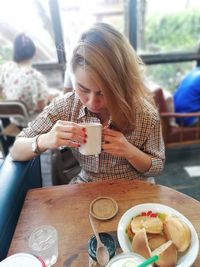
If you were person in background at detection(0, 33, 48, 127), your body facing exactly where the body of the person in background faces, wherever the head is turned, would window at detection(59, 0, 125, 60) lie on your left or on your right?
on your right

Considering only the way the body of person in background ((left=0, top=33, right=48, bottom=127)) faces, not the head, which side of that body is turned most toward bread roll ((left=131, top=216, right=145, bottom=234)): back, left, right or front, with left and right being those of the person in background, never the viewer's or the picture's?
back

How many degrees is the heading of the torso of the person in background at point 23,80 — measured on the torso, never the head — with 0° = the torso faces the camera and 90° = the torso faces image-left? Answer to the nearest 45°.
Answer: approximately 180°

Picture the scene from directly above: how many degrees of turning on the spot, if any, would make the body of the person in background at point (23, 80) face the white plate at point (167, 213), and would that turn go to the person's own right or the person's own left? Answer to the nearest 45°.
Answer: approximately 180°

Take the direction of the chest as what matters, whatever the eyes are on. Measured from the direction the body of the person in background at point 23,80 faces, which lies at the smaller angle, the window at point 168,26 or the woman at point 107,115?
the window

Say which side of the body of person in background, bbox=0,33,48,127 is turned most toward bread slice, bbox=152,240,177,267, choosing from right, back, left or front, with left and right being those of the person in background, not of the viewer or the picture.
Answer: back

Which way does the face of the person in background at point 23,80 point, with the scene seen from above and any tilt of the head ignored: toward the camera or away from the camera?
away from the camera

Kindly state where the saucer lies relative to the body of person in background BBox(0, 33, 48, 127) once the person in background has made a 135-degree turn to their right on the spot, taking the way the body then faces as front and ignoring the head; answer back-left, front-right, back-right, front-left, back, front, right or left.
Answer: front-right

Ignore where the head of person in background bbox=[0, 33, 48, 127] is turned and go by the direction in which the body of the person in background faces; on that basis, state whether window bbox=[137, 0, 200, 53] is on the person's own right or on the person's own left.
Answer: on the person's own right

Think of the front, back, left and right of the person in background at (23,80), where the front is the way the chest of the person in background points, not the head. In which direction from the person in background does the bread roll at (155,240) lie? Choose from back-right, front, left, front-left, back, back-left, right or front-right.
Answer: back

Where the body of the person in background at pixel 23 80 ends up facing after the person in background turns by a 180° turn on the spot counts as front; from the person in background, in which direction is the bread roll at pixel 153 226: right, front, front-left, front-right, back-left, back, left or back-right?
front

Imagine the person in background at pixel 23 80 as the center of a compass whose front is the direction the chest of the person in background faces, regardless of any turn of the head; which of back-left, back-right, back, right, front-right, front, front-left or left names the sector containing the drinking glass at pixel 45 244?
back

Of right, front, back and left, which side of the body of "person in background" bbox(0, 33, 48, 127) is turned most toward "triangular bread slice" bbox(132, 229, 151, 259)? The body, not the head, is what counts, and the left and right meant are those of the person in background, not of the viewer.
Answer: back
